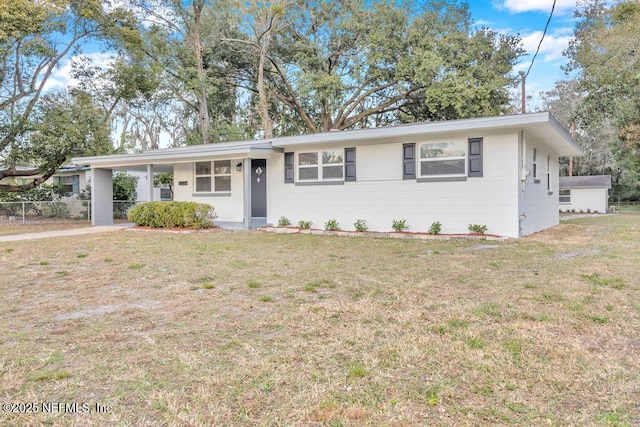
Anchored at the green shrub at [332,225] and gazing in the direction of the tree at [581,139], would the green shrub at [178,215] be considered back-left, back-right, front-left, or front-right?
back-left

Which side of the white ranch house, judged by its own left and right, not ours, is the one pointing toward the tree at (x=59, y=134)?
right

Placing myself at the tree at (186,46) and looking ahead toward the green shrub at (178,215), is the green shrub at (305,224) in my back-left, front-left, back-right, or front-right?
front-left

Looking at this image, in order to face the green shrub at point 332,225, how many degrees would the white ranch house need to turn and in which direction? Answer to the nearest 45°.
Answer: approximately 45° to its right

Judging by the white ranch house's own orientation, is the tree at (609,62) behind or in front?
behind

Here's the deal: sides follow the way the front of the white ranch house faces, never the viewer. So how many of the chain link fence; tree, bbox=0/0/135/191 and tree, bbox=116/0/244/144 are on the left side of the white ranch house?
0

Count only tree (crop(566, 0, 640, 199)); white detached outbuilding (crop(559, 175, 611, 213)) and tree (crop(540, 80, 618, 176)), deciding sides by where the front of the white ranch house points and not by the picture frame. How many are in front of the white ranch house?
0

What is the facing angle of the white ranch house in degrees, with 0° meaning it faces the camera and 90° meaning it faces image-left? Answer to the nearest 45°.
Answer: approximately 45°
